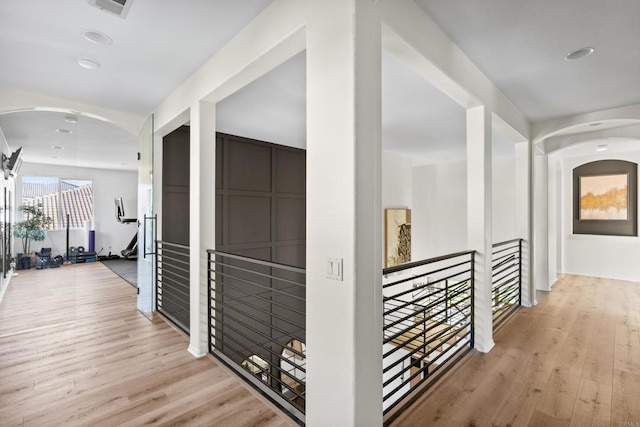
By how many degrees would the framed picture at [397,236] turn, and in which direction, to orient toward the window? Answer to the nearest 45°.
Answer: approximately 90° to its right

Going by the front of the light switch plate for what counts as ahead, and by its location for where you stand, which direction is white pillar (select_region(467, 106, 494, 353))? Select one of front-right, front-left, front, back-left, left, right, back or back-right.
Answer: back

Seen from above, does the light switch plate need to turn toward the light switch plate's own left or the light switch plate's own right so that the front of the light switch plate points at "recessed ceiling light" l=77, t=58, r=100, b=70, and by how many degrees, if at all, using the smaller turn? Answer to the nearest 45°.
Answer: approximately 90° to the light switch plate's own right

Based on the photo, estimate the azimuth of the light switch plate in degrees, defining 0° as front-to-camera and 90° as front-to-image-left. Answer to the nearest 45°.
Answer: approximately 45°

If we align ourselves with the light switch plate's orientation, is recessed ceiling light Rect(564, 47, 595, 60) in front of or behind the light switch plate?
behind

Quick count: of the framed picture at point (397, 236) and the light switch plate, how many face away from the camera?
0

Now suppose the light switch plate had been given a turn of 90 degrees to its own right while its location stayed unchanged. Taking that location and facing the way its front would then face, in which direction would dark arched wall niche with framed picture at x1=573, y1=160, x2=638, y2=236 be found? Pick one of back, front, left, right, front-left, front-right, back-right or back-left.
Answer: right

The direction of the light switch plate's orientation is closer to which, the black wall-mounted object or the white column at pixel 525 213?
the black wall-mounted object

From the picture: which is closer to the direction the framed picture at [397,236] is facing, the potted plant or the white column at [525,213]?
the white column

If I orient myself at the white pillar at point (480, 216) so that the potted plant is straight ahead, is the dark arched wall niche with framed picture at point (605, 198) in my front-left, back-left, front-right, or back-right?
back-right

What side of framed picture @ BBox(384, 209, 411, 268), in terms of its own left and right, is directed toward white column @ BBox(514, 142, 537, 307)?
front

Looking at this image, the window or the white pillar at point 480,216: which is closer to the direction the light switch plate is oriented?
the window

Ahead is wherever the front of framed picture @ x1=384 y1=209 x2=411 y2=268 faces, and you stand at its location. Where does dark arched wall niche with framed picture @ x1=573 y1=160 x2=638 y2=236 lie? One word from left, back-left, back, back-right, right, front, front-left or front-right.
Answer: front-left

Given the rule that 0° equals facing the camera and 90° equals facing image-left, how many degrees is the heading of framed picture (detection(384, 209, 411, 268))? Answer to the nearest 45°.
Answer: approximately 315°

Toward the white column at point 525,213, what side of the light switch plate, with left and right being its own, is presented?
back
